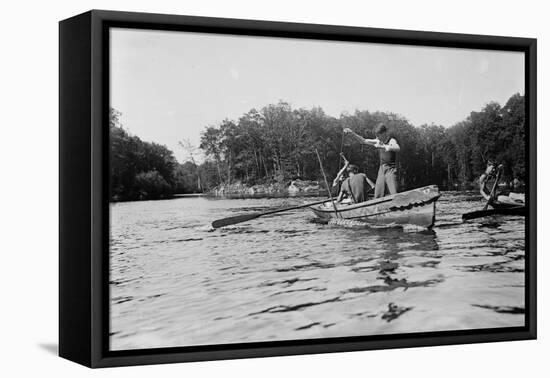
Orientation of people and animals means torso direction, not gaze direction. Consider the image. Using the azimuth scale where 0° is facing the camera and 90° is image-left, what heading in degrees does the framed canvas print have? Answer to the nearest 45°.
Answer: approximately 315°
